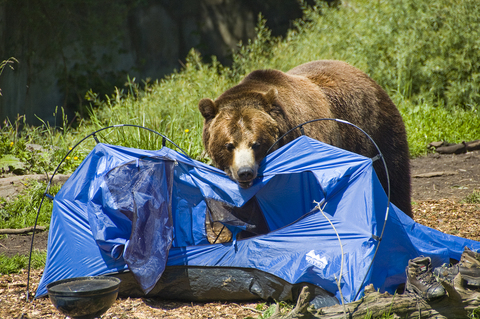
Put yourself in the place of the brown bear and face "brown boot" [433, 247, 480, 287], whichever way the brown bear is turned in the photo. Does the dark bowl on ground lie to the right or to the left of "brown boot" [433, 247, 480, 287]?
right

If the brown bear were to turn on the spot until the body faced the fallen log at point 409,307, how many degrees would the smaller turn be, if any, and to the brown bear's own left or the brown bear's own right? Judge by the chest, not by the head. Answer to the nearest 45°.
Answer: approximately 45° to the brown bear's own left

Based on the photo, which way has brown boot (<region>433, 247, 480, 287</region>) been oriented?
to the viewer's left

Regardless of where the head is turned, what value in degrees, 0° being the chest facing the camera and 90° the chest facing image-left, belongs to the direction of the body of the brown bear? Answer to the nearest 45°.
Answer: approximately 45°

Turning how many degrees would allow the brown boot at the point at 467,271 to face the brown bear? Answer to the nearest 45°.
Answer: approximately 45° to its right

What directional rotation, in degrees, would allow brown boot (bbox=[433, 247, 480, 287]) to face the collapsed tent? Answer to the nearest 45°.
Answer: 0° — it already faces it

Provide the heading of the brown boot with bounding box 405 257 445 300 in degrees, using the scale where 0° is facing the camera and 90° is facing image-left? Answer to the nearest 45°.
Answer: approximately 315°
